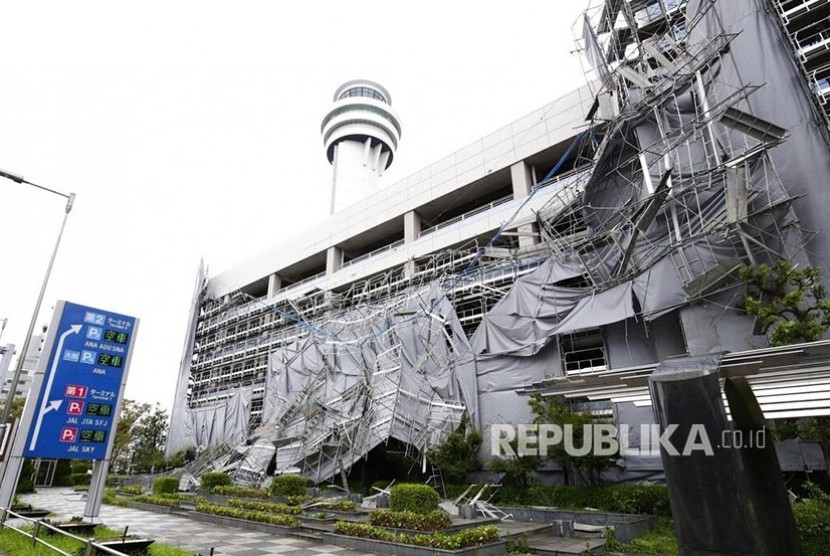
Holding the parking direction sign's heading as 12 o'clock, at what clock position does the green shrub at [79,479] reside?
The green shrub is roughly at 6 o'clock from the parking direction sign.

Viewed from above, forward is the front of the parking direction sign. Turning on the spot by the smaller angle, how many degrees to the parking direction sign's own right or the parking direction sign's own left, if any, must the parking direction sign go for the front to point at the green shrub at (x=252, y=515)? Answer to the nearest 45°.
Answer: approximately 90° to the parking direction sign's own left

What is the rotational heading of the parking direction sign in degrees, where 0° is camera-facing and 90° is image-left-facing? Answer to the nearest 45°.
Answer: approximately 0°

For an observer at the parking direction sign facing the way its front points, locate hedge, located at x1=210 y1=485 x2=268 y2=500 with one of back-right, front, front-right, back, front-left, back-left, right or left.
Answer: back-left

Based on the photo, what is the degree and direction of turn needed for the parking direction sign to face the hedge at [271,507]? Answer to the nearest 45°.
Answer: approximately 90° to its left

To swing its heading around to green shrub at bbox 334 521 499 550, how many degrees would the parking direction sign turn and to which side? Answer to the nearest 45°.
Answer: approximately 45° to its left

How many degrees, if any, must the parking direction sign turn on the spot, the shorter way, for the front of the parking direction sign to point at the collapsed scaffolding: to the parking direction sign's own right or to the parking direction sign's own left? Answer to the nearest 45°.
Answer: approximately 90° to the parking direction sign's own left

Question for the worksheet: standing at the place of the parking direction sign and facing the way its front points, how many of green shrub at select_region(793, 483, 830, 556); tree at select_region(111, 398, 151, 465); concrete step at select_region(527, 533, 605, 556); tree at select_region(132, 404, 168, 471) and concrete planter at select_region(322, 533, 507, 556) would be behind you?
2

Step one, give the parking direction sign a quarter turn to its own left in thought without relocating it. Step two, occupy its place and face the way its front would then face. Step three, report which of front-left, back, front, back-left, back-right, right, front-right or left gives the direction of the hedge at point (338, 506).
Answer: front

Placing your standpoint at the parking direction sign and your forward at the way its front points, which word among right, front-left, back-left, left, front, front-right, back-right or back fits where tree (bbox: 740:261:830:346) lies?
front-left

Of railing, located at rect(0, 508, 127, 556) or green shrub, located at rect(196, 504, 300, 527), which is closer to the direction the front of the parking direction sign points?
the railing

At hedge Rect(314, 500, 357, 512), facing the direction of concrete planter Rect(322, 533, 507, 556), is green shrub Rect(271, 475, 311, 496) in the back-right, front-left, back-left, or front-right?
back-right

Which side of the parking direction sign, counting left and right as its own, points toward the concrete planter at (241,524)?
left

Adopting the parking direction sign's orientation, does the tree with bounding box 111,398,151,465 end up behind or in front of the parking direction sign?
behind

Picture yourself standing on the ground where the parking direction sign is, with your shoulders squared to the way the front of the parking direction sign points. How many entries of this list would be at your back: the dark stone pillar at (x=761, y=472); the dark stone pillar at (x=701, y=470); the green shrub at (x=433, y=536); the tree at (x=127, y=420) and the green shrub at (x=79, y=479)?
2
